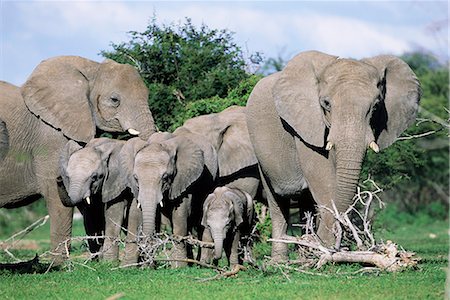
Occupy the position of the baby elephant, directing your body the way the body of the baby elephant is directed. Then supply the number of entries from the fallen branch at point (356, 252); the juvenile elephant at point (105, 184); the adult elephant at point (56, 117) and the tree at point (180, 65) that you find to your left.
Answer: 1

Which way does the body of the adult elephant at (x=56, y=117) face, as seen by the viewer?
to the viewer's right

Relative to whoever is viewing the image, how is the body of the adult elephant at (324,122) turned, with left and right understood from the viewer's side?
facing the viewer and to the right of the viewer

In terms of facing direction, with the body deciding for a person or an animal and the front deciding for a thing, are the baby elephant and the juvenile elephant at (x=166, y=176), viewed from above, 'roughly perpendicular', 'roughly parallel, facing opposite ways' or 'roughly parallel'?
roughly parallel

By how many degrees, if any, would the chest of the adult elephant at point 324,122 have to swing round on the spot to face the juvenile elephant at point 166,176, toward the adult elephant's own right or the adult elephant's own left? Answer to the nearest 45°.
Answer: approximately 135° to the adult elephant's own right

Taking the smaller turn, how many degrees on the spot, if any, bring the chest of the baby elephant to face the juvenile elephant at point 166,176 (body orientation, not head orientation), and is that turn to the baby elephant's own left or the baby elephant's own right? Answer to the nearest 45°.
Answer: approximately 45° to the baby elephant's own right
